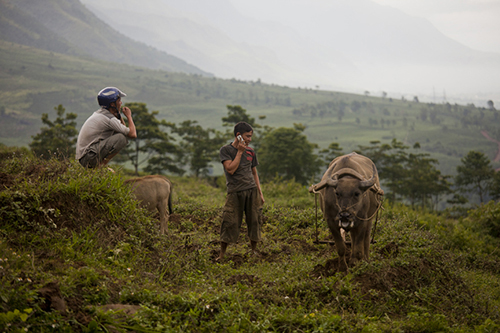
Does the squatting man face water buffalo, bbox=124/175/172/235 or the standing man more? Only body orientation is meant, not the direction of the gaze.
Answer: the standing man

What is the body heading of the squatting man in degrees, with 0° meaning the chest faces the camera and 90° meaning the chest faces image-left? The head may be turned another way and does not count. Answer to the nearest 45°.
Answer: approximately 270°

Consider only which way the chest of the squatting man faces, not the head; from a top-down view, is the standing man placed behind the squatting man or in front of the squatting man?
in front

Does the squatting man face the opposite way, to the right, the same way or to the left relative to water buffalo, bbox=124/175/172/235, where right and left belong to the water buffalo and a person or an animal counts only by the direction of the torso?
the opposite way

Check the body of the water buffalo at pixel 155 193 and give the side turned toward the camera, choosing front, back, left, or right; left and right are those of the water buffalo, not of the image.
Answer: left

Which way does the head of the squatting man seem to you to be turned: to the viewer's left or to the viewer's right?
to the viewer's right

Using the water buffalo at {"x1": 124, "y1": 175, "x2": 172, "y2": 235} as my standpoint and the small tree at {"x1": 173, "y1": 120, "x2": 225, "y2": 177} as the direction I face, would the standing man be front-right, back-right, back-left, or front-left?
back-right

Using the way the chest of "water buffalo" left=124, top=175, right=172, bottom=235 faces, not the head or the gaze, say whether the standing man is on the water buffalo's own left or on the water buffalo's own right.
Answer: on the water buffalo's own left
